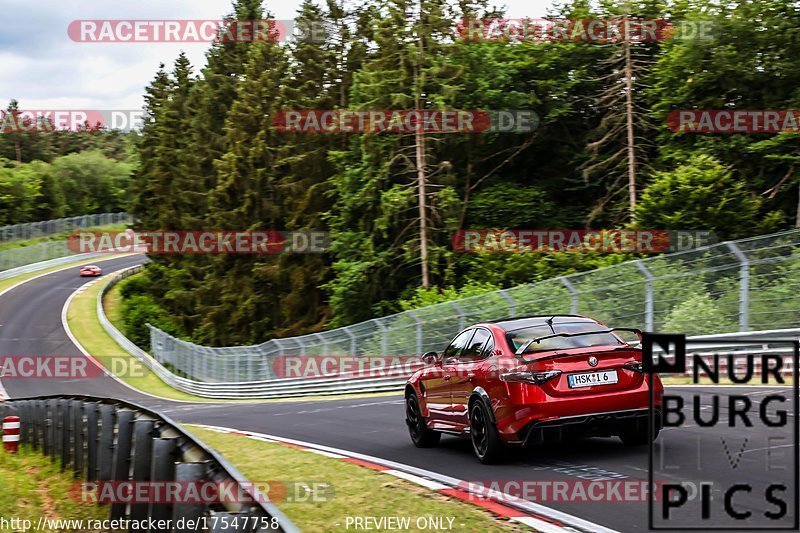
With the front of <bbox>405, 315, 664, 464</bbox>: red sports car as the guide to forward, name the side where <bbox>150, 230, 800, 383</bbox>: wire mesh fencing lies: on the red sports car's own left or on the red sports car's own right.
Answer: on the red sports car's own right

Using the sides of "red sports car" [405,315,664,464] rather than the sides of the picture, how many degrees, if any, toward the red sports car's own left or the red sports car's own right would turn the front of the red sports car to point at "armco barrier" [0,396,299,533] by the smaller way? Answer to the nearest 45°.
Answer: approximately 90° to the red sports car's own left

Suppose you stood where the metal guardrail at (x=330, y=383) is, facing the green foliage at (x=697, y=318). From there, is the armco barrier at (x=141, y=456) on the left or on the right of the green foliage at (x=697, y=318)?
right

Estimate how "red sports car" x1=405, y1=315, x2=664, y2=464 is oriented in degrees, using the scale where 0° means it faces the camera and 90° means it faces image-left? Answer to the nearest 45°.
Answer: approximately 135°

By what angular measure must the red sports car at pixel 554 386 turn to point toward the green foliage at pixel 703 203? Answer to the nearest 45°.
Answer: approximately 45° to its right

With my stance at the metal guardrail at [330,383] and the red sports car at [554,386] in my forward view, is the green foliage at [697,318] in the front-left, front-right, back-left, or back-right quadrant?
front-left

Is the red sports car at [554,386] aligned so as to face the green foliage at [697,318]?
no

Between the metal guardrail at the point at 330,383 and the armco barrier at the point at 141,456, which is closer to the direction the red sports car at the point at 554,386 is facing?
the metal guardrail
